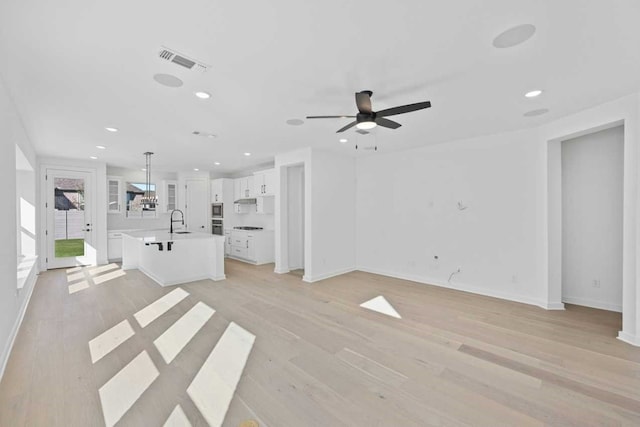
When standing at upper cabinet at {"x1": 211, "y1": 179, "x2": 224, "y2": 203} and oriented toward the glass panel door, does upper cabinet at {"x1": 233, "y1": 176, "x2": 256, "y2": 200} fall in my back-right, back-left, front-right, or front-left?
back-left

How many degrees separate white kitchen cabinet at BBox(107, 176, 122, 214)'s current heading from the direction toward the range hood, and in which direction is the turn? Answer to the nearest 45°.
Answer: approximately 45° to its left

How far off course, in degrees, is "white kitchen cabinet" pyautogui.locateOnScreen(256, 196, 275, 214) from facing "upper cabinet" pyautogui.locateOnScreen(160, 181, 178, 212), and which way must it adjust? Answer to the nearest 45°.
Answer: approximately 90° to its right

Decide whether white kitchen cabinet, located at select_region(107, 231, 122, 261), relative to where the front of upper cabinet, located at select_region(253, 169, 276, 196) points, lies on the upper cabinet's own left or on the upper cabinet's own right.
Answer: on the upper cabinet's own right

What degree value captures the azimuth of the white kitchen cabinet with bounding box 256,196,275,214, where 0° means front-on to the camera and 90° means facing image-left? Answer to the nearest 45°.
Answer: approximately 45°

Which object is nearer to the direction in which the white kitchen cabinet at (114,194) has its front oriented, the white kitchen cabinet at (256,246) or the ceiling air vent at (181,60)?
the ceiling air vent

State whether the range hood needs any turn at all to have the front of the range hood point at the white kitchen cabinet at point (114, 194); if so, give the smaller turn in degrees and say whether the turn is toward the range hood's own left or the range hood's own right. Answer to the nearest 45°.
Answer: approximately 45° to the range hood's own right

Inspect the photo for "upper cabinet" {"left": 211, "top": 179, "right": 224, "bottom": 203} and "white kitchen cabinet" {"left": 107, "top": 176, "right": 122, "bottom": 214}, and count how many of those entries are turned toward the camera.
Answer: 2
